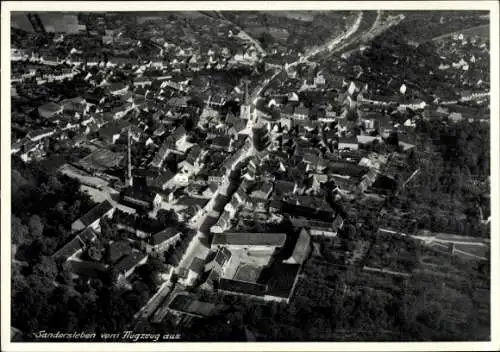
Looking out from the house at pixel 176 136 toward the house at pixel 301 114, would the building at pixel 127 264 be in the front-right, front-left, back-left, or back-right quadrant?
back-right

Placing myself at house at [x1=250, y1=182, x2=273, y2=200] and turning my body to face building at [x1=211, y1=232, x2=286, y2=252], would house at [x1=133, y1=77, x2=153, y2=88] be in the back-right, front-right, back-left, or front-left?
back-right

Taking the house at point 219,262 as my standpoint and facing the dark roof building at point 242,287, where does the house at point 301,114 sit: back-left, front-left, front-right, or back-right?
back-left
